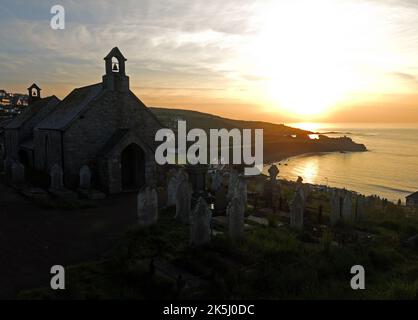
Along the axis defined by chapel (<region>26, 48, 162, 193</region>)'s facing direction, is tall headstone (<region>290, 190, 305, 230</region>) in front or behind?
in front

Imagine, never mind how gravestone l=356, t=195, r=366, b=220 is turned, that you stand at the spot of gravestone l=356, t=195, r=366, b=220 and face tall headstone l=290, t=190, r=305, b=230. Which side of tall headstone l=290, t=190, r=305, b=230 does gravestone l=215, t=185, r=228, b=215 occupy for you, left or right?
right

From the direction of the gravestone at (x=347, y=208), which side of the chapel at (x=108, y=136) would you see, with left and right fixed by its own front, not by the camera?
front

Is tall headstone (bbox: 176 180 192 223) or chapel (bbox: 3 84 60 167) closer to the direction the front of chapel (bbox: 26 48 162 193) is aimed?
the tall headstone

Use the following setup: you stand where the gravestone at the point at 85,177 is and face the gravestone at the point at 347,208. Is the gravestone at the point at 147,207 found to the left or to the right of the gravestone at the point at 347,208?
right

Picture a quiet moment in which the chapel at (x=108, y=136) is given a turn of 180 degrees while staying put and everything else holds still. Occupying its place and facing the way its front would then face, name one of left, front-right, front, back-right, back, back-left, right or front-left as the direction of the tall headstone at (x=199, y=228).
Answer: back-left

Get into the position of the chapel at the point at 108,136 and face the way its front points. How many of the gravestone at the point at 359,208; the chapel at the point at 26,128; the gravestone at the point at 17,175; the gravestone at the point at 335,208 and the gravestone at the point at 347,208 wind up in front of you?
3

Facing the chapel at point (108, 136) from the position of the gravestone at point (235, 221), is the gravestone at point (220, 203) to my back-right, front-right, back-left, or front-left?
front-right

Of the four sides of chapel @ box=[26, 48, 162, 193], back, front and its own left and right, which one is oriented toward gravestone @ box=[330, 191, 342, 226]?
front

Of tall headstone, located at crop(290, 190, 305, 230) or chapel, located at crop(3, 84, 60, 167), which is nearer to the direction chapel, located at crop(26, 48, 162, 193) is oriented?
the tall headstone

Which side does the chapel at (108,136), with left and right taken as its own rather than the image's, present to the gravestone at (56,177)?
right

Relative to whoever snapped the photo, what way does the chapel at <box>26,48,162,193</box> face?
facing the viewer and to the right of the viewer
